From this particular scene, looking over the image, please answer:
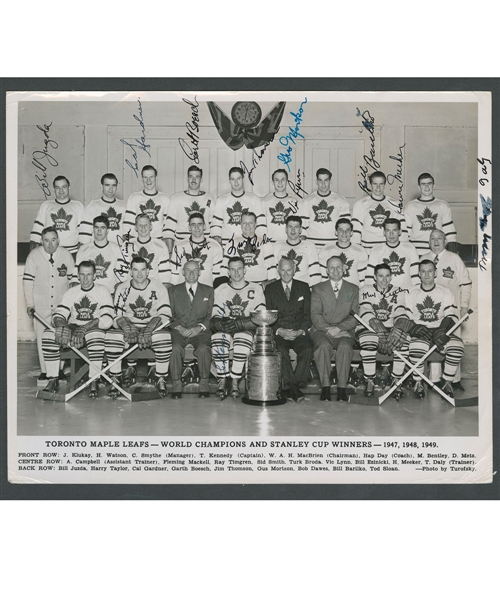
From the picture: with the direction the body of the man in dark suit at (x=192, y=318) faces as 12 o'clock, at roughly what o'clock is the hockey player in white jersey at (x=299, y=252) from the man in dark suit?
The hockey player in white jersey is roughly at 9 o'clock from the man in dark suit.

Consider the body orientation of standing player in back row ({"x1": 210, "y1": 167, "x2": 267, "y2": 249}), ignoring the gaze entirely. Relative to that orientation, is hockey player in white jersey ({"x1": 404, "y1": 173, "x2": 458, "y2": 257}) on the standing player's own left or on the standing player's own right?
on the standing player's own left

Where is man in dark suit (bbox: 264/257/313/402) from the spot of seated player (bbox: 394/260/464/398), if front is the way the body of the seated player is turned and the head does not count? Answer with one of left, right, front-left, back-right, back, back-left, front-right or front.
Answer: right

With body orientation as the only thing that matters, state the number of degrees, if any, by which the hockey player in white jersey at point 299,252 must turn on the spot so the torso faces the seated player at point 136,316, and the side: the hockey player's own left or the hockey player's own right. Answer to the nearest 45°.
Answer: approximately 90° to the hockey player's own right

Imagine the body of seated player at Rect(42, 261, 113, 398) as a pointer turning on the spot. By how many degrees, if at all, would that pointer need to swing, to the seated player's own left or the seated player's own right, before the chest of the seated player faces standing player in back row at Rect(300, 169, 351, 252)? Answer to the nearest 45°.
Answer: approximately 90° to the seated player's own left

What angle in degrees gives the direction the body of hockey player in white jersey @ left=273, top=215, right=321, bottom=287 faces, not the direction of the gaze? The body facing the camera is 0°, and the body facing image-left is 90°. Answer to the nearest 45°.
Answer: approximately 0°

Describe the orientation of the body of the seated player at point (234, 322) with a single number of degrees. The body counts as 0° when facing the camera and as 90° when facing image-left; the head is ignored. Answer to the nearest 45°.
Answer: approximately 0°
